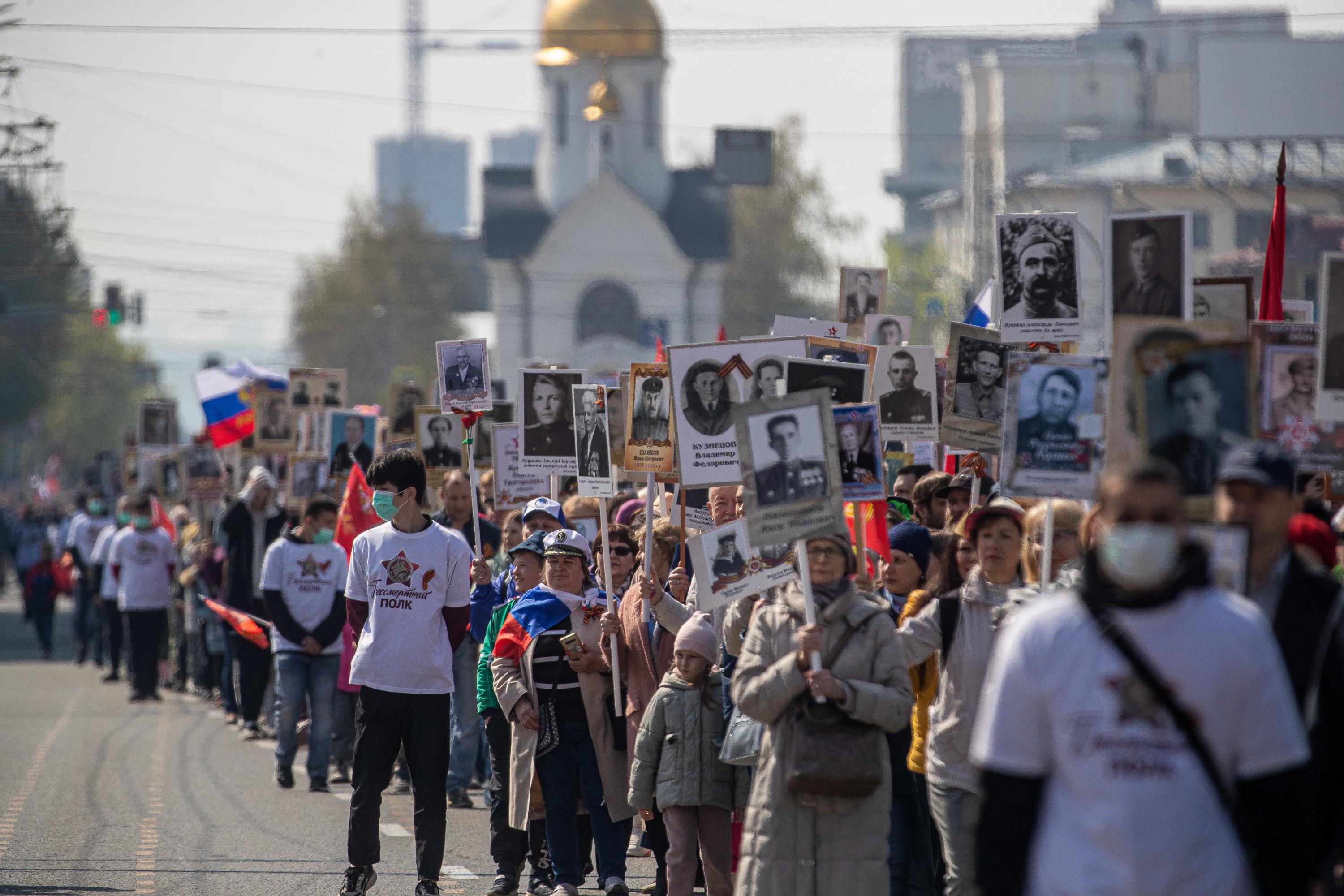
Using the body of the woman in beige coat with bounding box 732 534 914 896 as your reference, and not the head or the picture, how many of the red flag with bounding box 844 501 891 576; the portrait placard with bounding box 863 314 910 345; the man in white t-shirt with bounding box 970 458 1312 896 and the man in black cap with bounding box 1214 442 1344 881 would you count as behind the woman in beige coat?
2

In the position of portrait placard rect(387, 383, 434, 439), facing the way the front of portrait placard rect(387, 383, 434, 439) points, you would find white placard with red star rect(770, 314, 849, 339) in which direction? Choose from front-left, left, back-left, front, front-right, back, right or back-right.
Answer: front-left

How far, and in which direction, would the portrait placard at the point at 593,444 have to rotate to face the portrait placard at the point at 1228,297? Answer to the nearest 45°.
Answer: approximately 90° to its left

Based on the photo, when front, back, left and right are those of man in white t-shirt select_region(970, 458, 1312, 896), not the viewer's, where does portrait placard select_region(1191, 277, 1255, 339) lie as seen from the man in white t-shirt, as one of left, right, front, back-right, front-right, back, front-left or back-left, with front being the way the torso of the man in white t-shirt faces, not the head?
back

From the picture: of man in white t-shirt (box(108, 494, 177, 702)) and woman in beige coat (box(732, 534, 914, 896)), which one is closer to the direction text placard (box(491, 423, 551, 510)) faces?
the woman in beige coat

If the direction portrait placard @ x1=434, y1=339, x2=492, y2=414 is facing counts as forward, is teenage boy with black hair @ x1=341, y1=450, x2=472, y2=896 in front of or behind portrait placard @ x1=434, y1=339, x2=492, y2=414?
in front

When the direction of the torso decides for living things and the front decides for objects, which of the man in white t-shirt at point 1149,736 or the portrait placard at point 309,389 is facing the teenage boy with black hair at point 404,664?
the portrait placard

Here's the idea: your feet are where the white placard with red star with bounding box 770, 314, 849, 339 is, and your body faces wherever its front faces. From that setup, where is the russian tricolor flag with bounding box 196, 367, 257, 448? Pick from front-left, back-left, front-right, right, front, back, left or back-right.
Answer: back-right
